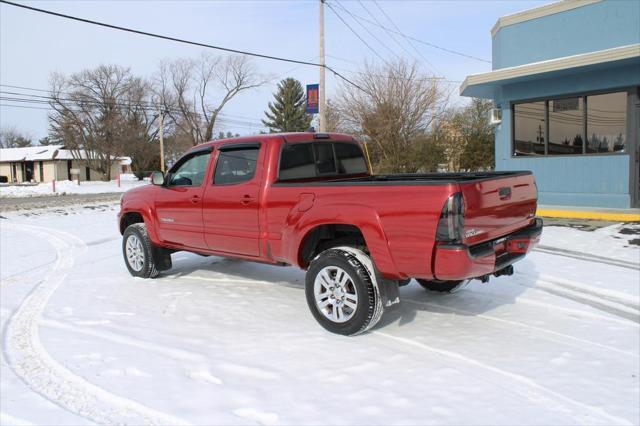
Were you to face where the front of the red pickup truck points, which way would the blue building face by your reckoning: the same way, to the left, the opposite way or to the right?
to the left

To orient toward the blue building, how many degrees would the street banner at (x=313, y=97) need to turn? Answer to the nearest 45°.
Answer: approximately 45° to its left

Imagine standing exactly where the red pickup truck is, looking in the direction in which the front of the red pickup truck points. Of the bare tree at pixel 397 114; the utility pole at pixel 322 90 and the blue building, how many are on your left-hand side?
0

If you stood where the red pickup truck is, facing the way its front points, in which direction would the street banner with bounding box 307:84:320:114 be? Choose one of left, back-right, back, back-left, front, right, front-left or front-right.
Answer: front-right

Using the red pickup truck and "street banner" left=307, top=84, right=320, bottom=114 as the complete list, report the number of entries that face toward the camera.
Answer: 1

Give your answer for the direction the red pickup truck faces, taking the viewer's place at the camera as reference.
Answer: facing away from the viewer and to the left of the viewer

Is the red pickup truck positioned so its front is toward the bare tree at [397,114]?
no

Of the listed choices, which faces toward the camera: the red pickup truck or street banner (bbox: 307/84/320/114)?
the street banner

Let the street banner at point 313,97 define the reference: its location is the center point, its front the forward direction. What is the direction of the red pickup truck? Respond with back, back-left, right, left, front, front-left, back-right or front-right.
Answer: front

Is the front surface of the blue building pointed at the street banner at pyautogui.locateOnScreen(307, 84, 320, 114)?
no

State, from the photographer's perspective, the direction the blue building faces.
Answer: facing the viewer and to the left of the viewer

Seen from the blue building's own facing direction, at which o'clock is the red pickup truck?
The red pickup truck is roughly at 11 o'clock from the blue building.

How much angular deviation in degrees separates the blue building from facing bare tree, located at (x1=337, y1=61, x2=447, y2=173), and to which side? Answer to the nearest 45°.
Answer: approximately 90° to its right

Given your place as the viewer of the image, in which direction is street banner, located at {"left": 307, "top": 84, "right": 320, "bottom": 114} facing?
facing the viewer
